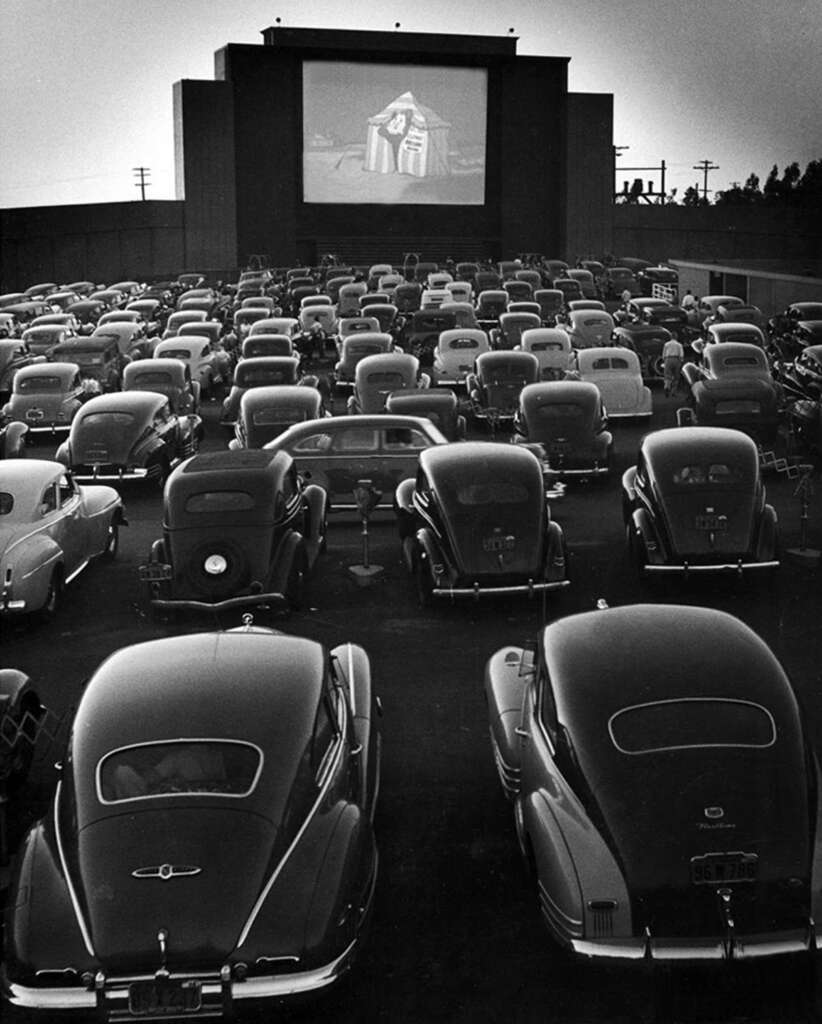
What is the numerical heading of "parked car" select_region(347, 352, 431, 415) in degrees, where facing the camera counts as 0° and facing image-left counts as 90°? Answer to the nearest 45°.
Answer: approximately 180°

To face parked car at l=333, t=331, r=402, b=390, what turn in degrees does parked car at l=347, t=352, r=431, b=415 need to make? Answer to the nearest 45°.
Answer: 0° — it already faces it

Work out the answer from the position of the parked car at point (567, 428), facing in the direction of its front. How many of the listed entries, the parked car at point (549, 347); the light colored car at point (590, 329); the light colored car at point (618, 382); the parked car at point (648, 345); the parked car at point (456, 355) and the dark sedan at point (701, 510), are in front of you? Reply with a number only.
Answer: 5

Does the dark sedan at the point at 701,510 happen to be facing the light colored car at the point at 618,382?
yes

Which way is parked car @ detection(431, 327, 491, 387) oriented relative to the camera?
away from the camera

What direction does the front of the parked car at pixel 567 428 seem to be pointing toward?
away from the camera

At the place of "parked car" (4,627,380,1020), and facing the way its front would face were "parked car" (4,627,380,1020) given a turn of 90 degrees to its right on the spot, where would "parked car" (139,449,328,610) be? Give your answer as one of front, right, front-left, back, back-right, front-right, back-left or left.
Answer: left

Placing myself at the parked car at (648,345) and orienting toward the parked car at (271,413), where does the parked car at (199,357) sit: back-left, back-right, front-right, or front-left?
front-right

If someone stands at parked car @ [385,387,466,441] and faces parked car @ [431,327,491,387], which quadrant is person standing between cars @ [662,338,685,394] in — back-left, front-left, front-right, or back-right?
front-right

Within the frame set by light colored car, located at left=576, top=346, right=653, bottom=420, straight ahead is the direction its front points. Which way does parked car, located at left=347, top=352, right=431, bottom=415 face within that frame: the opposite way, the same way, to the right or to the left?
the same way

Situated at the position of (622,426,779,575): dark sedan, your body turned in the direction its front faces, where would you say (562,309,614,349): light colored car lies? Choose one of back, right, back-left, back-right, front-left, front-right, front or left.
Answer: front

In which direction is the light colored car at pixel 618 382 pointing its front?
away from the camera

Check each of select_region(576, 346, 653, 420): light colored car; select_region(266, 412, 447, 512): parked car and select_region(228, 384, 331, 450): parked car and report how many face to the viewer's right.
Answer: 1

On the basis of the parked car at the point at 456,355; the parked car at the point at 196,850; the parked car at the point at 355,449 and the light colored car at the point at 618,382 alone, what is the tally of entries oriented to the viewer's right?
1

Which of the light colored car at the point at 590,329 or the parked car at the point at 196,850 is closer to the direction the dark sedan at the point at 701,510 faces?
the light colored car

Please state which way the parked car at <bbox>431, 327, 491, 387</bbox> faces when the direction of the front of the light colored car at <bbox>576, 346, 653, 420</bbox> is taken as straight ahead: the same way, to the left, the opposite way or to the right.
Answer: the same way

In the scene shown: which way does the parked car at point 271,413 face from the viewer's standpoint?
away from the camera

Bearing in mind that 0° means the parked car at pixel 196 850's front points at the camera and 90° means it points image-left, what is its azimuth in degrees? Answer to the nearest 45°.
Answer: approximately 180°

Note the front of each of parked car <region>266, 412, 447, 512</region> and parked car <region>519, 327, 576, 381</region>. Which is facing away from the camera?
parked car <region>519, 327, 576, 381</region>

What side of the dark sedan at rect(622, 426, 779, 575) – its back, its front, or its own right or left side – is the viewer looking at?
back

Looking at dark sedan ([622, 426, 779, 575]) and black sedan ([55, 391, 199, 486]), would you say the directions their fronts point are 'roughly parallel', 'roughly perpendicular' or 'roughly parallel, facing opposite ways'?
roughly parallel

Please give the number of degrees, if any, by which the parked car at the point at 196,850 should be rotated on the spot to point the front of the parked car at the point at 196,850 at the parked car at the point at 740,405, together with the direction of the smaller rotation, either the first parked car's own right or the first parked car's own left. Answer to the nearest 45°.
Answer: approximately 45° to the first parked car's own right
